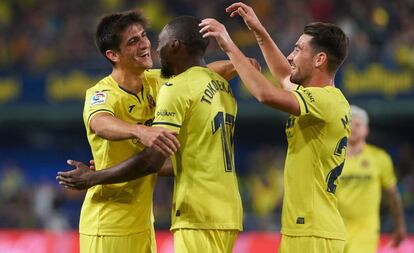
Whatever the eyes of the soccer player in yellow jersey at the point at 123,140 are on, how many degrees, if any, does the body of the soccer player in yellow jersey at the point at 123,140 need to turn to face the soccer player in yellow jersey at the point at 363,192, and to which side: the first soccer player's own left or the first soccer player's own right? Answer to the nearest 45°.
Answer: approximately 90° to the first soccer player's own left

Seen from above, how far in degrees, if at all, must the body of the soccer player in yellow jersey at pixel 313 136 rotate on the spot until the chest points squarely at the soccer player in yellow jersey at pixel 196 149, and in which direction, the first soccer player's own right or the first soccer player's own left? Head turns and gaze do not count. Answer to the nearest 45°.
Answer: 0° — they already face them

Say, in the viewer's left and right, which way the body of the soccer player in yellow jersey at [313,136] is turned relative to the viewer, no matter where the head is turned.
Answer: facing to the left of the viewer

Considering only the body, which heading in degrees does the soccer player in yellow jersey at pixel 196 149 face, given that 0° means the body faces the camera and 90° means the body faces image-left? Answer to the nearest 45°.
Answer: approximately 135°
